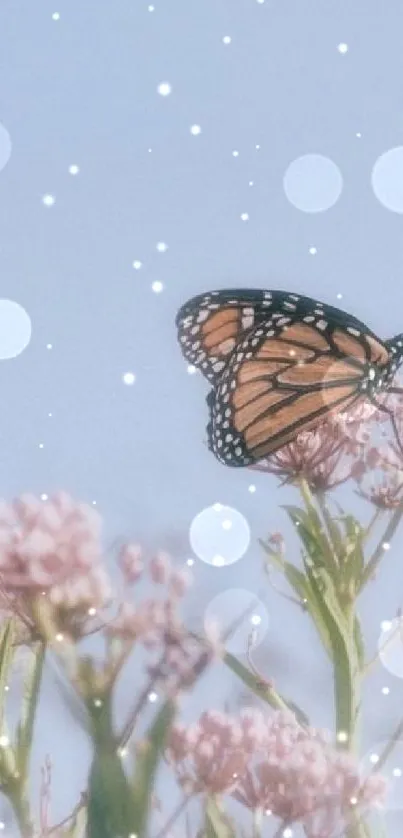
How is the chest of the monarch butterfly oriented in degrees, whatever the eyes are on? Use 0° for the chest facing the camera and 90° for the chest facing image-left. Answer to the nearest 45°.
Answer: approximately 270°
